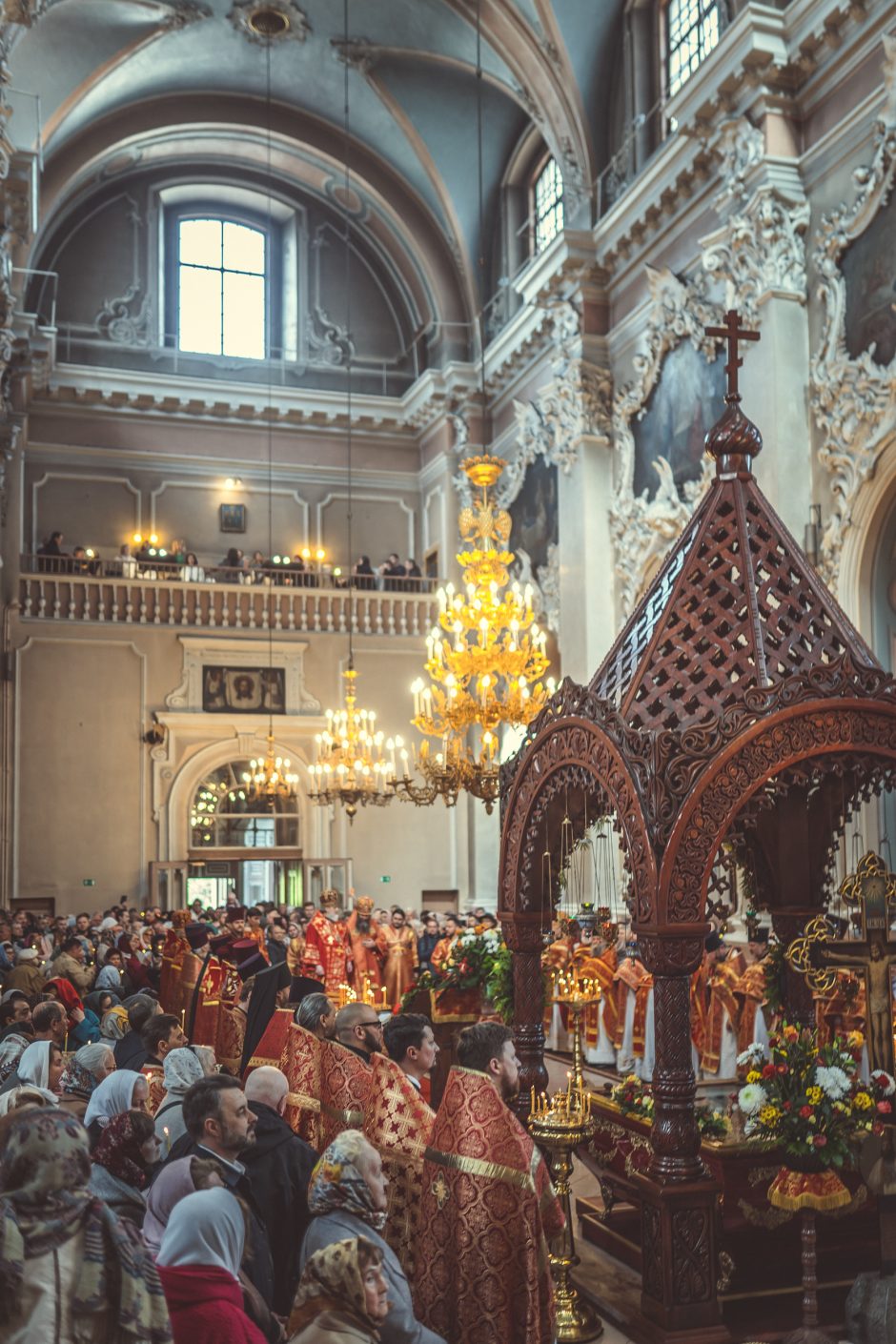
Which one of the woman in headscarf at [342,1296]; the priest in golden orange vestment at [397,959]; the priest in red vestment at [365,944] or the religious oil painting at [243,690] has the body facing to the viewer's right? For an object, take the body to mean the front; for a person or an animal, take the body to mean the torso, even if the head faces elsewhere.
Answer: the woman in headscarf

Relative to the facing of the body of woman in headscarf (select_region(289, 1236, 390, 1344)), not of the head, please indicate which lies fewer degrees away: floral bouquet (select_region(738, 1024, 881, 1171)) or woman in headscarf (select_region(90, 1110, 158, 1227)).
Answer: the floral bouquet

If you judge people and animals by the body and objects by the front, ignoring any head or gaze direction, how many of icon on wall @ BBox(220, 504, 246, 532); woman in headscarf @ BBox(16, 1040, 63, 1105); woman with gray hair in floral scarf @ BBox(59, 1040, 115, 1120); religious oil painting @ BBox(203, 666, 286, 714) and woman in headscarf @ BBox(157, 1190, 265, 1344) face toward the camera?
2

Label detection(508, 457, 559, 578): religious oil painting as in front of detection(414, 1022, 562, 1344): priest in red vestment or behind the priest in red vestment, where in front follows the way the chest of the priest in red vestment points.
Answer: in front

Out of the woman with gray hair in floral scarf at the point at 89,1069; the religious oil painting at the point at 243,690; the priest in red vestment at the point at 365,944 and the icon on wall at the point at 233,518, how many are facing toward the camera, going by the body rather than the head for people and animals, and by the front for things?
3

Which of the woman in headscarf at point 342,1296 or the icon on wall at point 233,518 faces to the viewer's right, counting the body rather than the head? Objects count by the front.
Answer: the woman in headscarf

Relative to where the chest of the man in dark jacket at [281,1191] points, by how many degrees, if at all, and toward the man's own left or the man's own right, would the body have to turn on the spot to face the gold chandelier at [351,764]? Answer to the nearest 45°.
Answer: approximately 45° to the man's own left

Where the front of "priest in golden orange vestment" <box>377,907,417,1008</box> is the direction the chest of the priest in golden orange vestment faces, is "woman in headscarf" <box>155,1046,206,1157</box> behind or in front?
in front

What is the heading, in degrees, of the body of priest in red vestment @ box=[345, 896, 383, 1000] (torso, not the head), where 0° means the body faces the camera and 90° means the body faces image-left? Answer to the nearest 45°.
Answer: approximately 0°

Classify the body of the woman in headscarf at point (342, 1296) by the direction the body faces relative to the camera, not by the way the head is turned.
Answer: to the viewer's right

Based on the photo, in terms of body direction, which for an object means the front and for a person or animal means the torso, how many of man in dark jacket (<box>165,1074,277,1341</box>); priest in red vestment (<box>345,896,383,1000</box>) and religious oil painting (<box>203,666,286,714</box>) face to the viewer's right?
1

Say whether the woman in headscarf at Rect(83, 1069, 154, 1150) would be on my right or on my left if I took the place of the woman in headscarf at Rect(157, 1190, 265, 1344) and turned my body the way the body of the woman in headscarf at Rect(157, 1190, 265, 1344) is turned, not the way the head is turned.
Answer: on my left

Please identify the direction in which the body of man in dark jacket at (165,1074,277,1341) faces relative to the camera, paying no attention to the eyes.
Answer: to the viewer's right

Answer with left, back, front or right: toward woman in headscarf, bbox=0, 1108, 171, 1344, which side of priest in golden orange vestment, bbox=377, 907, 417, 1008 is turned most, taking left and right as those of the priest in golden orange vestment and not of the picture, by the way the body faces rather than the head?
front

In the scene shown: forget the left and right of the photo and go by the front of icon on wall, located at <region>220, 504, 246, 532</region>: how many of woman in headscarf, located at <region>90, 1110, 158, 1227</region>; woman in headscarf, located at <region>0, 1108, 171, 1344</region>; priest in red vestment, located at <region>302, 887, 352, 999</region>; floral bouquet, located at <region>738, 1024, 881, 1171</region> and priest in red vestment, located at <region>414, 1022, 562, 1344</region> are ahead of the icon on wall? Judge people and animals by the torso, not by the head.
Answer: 5

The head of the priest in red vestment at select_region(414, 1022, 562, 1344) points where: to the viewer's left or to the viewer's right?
to the viewer's right
